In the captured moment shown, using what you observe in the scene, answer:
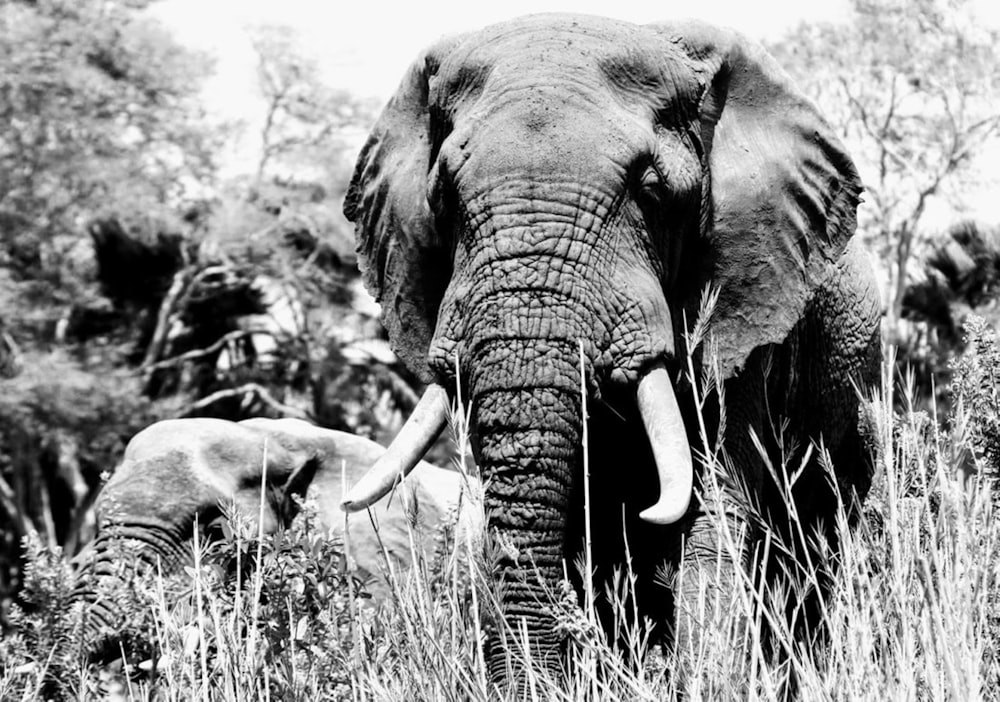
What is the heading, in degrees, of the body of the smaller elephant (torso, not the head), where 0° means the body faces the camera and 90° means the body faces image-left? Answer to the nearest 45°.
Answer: approximately 90°

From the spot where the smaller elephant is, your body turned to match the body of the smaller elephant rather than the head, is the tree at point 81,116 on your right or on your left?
on your right

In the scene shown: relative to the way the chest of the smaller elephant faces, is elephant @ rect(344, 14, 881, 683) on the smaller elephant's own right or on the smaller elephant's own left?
on the smaller elephant's own left
